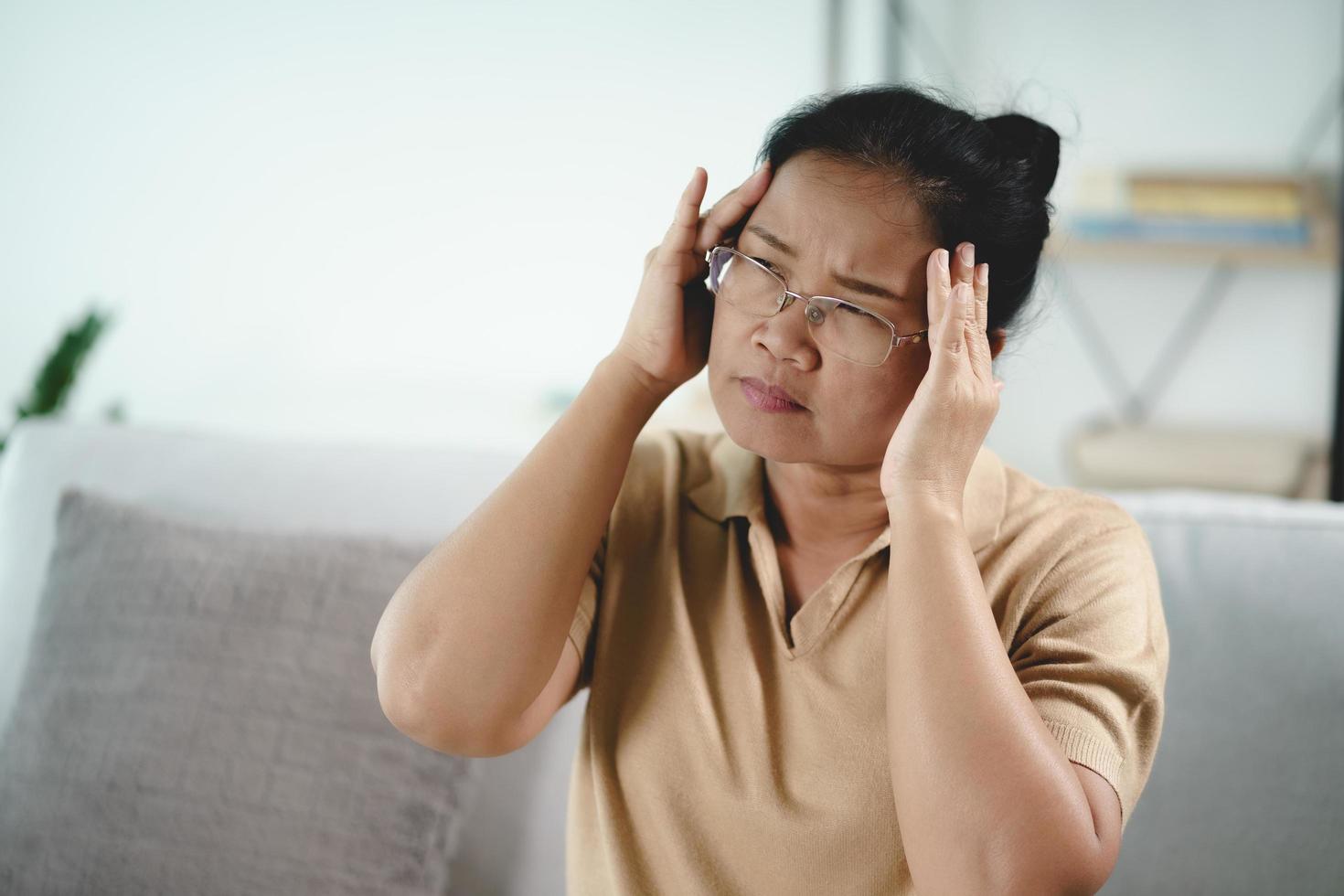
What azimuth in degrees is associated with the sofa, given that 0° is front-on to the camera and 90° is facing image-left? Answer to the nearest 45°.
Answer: approximately 0°

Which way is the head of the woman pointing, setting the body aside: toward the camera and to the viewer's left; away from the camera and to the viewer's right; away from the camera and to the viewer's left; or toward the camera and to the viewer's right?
toward the camera and to the viewer's left

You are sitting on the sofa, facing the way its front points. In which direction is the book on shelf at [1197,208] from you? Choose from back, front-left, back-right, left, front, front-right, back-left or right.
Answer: back-left

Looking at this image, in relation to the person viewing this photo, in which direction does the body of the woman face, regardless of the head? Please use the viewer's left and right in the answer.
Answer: facing the viewer and to the left of the viewer

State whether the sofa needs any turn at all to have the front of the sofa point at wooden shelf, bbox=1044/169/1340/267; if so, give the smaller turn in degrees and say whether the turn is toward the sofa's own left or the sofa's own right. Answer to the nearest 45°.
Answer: approximately 135° to the sofa's own left
